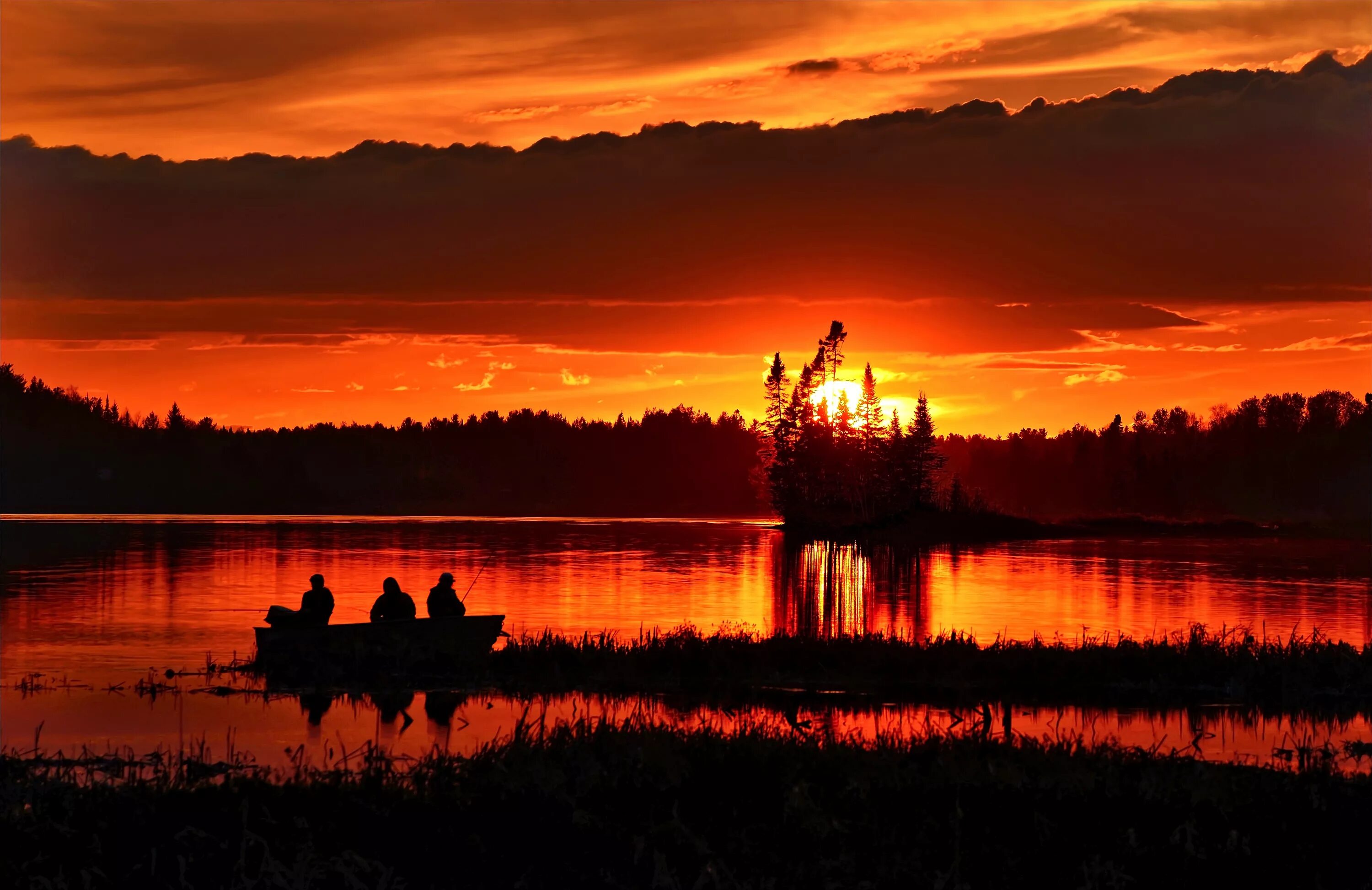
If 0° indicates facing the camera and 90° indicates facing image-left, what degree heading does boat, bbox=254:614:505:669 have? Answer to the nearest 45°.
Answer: approximately 270°
